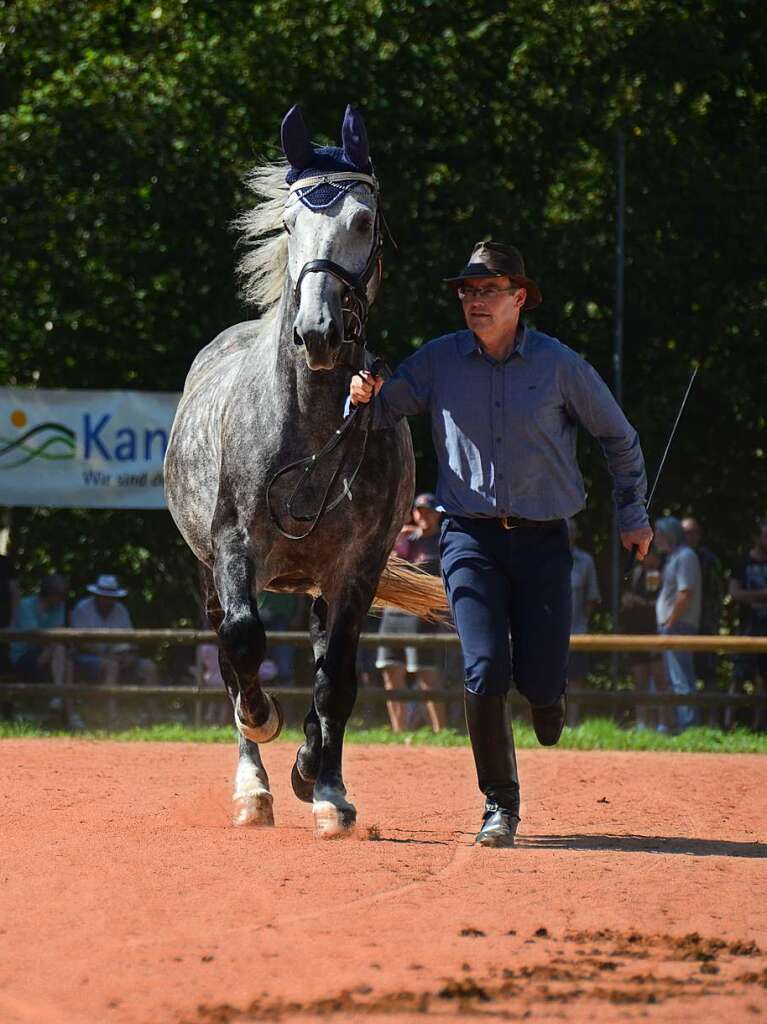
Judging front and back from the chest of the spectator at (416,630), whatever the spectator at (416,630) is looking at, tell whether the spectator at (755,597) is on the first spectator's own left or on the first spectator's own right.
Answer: on the first spectator's own left

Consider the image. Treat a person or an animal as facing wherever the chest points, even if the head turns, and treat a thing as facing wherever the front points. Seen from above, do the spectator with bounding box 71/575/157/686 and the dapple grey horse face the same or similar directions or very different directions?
same or similar directions

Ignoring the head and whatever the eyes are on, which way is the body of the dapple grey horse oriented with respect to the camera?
toward the camera

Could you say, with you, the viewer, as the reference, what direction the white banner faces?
facing the viewer

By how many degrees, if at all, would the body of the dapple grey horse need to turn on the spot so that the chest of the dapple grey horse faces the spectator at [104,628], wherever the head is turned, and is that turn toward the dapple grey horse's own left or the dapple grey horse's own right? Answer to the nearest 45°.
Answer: approximately 180°

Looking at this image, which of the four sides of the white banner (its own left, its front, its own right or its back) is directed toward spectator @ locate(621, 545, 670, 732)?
left

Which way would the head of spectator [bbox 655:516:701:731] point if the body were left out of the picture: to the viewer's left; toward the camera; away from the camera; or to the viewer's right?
to the viewer's left

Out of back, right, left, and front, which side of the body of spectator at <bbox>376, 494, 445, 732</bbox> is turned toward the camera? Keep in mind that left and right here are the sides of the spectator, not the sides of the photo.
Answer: front

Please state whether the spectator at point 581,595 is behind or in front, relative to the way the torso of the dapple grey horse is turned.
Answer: behind

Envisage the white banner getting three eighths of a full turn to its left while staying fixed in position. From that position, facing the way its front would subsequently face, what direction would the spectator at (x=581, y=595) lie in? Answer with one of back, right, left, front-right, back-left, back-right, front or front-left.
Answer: front-right

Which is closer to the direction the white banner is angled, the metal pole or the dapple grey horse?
the dapple grey horse

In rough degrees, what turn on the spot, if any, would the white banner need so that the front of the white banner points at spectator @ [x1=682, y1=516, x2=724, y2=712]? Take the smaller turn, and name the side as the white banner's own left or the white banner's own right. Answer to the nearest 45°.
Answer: approximately 90° to the white banner's own left
